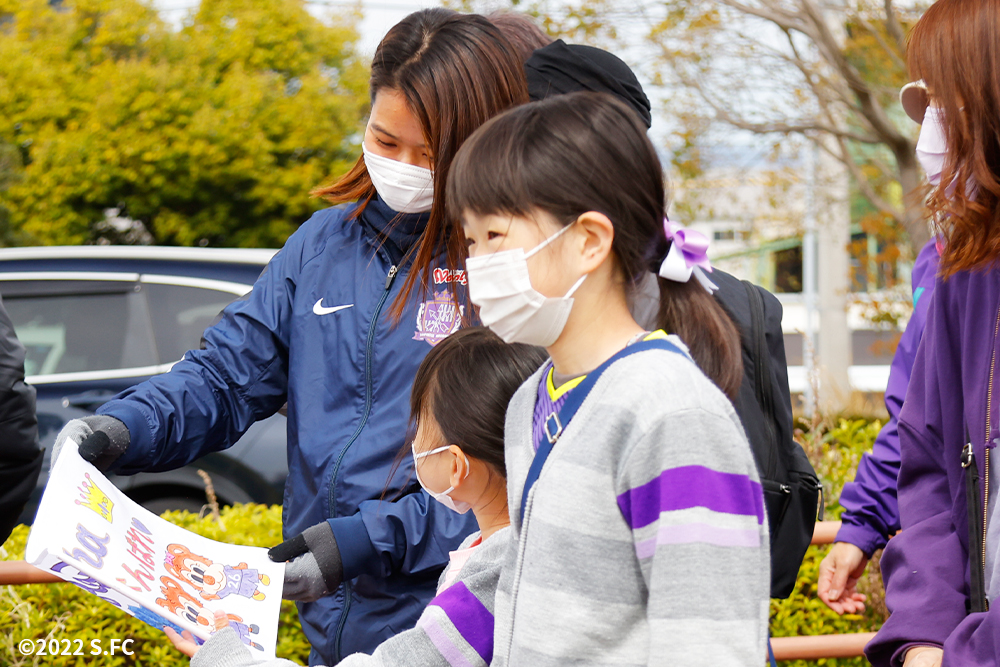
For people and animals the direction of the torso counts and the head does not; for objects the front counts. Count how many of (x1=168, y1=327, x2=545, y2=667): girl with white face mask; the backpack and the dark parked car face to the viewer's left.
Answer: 2

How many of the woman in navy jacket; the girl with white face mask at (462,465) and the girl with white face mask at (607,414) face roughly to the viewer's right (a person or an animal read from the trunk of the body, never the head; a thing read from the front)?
0

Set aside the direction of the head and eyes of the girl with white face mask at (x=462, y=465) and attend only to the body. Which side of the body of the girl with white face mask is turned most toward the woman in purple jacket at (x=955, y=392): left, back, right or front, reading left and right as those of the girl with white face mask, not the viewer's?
back

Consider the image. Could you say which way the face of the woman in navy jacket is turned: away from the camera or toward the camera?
toward the camera

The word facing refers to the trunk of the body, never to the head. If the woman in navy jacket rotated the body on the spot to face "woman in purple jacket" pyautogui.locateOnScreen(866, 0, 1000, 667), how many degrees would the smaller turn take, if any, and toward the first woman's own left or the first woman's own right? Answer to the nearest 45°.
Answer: approximately 90° to the first woman's own left

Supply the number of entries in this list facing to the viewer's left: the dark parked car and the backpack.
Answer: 1

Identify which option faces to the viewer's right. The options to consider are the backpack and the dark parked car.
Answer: the backpack

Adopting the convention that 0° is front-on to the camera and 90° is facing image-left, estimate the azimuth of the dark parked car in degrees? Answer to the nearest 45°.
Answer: approximately 90°

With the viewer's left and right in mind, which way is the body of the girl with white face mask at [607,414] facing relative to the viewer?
facing the viewer and to the left of the viewer

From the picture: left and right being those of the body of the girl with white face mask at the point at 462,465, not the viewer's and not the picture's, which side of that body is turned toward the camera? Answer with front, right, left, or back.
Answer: left

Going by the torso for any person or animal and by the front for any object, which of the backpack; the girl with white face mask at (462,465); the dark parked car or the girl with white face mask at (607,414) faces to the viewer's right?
the backpack

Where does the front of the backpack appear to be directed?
to the viewer's right

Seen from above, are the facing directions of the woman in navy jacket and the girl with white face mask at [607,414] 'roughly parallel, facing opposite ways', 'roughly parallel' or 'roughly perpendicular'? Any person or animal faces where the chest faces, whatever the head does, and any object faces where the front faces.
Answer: roughly parallel

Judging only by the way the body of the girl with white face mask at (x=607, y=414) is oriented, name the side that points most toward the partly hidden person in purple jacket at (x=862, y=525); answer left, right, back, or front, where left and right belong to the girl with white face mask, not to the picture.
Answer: back
